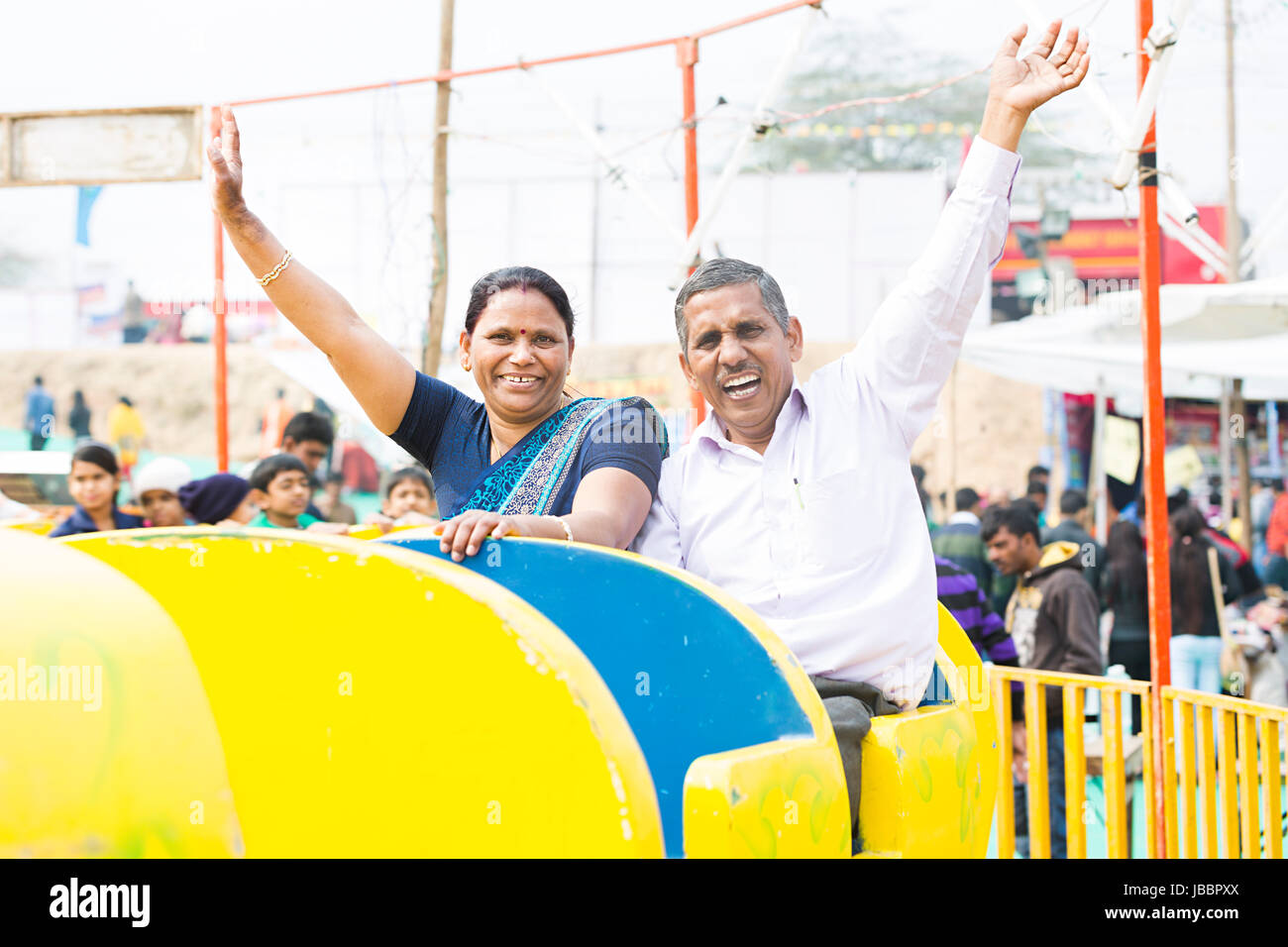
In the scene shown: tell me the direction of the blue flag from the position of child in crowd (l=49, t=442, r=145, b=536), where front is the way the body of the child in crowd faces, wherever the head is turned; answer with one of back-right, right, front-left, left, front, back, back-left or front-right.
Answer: back

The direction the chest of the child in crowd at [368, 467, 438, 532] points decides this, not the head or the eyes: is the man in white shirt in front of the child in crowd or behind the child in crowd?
in front

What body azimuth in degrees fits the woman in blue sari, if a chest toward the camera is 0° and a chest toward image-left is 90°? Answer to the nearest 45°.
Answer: approximately 0°

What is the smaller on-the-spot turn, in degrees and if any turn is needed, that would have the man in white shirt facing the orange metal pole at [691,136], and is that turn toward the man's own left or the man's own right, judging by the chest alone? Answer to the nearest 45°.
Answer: approximately 135° to the man's own right

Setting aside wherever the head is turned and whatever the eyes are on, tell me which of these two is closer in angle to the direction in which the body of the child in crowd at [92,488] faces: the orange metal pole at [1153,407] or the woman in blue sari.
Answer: the woman in blue sari

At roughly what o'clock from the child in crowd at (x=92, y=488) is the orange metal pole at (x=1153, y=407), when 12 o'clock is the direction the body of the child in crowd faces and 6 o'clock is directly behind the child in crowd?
The orange metal pole is roughly at 10 o'clock from the child in crowd.

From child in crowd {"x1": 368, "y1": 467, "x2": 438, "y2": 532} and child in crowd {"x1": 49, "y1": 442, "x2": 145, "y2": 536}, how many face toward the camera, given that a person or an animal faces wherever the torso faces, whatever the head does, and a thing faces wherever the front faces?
2

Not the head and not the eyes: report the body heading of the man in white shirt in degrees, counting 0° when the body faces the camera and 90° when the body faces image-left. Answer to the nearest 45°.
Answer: approximately 45°
